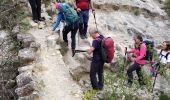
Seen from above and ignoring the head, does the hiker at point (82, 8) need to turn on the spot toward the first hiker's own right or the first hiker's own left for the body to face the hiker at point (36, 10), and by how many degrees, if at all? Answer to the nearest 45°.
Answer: approximately 135° to the first hiker's own right

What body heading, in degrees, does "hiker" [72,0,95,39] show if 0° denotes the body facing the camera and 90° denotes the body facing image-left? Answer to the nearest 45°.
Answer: approximately 0°

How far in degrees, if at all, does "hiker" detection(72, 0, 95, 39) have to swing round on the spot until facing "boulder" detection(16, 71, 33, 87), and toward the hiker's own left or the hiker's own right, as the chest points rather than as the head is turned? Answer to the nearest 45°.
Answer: approximately 45° to the hiker's own right

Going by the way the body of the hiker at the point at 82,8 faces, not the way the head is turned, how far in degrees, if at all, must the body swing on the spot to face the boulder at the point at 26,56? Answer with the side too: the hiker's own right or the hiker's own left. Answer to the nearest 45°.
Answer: approximately 45° to the hiker's own right

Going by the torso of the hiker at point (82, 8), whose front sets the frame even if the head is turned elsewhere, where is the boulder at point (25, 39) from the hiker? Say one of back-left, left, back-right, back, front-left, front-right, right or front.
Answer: right

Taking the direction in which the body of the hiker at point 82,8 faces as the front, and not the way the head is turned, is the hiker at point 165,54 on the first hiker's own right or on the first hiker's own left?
on the first hiker's own left

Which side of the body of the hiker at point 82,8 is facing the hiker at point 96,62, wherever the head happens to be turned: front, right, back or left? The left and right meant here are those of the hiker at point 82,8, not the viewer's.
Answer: front

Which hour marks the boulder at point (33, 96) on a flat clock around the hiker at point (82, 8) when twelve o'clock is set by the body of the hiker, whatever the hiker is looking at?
The boulder is roughly at 1 o'clock from the hiker.

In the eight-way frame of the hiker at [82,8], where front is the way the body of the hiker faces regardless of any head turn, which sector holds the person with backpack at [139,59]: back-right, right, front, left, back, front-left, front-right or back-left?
front-left

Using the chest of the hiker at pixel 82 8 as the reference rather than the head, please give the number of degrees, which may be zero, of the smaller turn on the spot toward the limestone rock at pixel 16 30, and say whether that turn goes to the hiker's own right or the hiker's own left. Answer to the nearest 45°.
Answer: approximately 90° to the hiker's own right
